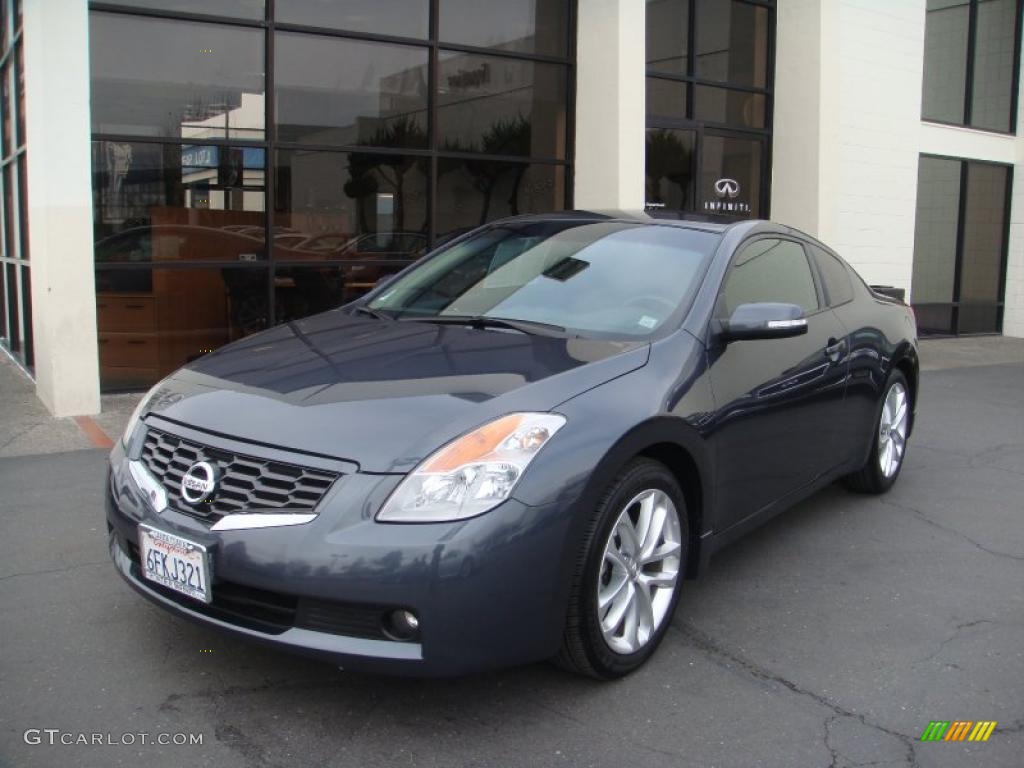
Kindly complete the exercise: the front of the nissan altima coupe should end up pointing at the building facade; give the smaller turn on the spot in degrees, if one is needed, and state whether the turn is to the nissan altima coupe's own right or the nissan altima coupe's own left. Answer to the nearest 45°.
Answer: approximately 135° to the nissan altima coupe's own right

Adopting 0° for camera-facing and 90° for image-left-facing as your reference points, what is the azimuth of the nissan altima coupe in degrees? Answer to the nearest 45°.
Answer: approximately 45°
